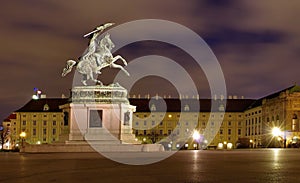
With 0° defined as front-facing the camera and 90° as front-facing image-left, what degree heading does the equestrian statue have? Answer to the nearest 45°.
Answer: approximately 270°
